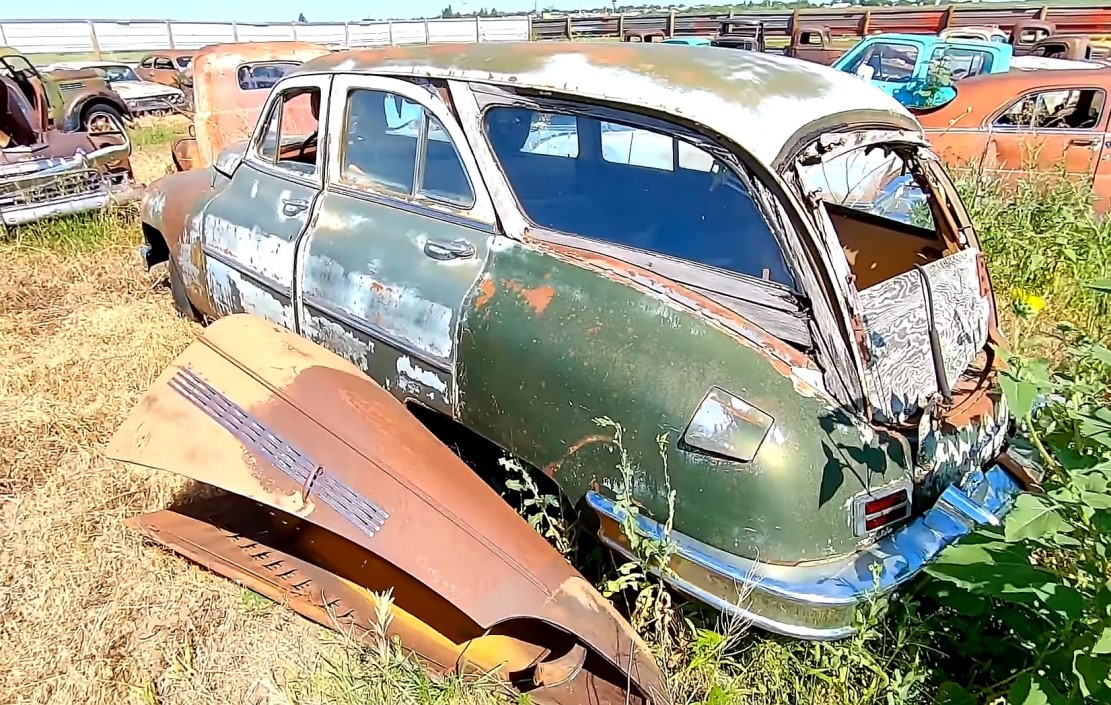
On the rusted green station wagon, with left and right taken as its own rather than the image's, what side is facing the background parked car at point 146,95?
front

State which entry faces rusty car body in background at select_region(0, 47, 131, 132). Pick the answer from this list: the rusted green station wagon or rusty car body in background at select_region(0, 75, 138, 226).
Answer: the rusted green station wagon

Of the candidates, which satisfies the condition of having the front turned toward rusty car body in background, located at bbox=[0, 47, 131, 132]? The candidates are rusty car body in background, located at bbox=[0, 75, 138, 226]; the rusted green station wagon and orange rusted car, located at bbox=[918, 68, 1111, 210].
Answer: the rusted green station wagon

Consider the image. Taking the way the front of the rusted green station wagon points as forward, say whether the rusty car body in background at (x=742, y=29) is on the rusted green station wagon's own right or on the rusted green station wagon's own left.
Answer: on the rusted green station wagon's own right

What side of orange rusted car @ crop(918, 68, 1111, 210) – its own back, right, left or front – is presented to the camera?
right

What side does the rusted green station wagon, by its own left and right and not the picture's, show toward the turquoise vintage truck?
right

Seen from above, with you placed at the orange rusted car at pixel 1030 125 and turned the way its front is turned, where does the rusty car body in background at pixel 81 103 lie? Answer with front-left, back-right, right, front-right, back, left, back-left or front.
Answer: back

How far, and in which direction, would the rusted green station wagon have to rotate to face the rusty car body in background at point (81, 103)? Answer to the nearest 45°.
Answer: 0° — it already faces it

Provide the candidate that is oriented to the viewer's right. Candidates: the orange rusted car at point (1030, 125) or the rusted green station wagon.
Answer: the orange rusted car
